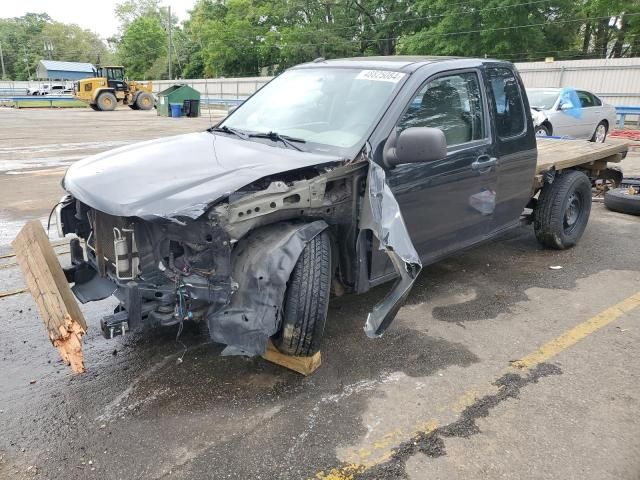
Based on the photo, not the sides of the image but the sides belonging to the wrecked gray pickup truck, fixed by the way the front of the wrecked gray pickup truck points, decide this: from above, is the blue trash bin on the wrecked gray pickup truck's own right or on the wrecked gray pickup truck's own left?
on the wrecked gray pickup truck's own right

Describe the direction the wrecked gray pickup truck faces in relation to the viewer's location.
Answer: facing the viewer and to the left of the viewer

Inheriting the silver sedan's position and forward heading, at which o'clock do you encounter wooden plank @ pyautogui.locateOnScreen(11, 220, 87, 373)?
The wooden plank is roughly at 11 o'clock from the silver sedan.

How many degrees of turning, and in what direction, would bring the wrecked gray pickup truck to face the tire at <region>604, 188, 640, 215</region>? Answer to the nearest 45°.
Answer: approximately 180°

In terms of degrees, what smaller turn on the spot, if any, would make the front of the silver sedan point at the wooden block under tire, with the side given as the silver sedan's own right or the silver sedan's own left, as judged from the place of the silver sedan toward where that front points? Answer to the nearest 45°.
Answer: approximately 45° to the silver sedan's own left

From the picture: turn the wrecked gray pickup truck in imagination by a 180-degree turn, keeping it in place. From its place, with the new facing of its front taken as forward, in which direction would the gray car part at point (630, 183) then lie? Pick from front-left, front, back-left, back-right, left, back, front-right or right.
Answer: front

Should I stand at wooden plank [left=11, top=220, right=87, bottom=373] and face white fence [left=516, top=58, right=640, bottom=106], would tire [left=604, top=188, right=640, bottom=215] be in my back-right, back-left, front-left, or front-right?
front-right

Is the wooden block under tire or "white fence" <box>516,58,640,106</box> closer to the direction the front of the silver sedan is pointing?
the wooden block under tire

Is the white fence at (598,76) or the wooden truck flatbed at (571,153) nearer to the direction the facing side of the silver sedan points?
the wooden truck flatbed

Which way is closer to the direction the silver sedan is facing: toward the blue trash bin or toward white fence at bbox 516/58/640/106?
the blue trash bin

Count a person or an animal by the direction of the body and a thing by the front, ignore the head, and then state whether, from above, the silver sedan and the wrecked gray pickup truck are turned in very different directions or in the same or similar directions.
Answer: same or similar directions

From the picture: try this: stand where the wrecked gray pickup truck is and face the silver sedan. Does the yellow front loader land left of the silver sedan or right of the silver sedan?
left

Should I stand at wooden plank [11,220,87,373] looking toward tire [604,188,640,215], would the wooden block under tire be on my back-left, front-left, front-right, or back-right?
front-right

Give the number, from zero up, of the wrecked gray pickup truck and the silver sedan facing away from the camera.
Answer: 0
